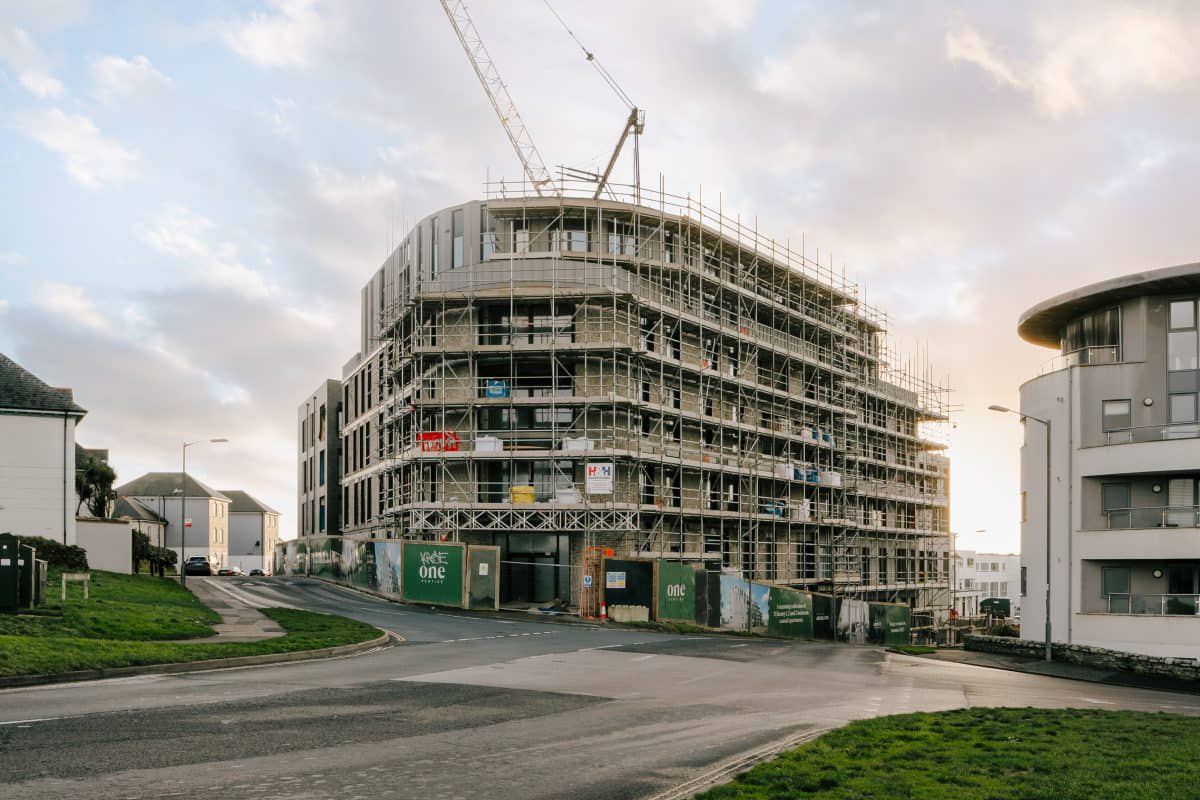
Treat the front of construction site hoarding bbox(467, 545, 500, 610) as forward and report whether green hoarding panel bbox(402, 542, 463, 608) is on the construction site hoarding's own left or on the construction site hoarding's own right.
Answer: on the construction site hoarding's own right

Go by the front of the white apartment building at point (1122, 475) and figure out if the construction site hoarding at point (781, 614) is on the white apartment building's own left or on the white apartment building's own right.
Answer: on the white apartment building's own right

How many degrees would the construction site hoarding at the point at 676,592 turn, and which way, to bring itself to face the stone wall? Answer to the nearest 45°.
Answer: approximately 45° to its left

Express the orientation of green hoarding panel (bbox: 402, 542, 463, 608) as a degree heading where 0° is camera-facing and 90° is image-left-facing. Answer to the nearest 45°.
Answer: approximately 0°

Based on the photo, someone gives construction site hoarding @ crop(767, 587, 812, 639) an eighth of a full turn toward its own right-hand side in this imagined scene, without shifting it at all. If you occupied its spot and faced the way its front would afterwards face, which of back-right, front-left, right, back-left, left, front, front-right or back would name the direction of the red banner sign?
front-right
